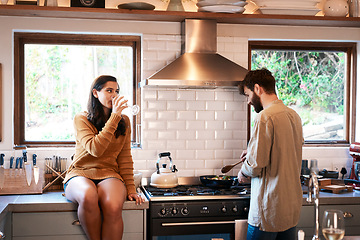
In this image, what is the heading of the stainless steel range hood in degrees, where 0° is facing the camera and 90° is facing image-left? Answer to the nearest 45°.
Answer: approximately 0°

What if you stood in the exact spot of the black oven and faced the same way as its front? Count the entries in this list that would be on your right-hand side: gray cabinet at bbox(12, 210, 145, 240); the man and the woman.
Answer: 2

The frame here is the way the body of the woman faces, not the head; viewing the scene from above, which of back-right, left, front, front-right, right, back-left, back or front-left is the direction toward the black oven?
left

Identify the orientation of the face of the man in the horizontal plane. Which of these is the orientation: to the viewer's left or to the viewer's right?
to the viewer's left

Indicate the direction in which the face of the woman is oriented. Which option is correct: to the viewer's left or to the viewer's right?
to the viewer's right

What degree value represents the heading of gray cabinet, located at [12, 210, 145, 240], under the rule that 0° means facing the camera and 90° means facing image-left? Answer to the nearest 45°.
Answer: approximately 0°
